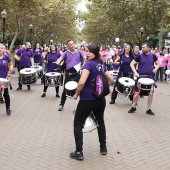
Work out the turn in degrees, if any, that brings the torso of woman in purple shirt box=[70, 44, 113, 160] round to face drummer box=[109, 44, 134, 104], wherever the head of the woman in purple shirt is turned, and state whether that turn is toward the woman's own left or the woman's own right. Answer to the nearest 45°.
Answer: approximately 45° to the woman's own right

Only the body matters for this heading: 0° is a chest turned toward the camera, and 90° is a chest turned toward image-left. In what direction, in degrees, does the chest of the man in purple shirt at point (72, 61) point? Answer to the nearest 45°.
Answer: approximately 0°

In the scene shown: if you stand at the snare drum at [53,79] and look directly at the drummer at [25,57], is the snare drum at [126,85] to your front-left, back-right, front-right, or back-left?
back-right

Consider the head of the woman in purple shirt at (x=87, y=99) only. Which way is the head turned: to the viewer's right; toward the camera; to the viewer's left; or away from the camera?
to the viewer's left

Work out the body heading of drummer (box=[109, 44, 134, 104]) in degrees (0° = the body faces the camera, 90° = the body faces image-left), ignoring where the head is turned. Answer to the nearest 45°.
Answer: approximately 0°

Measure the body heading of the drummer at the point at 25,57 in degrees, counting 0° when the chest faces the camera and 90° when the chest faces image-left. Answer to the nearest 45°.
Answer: approximately 315°

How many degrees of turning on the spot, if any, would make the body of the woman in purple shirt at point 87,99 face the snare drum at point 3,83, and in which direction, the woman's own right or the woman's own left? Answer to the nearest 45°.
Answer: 0° — they already face it

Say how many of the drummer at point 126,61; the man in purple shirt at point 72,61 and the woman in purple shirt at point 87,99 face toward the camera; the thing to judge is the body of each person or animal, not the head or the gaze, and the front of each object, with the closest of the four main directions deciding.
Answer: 2
